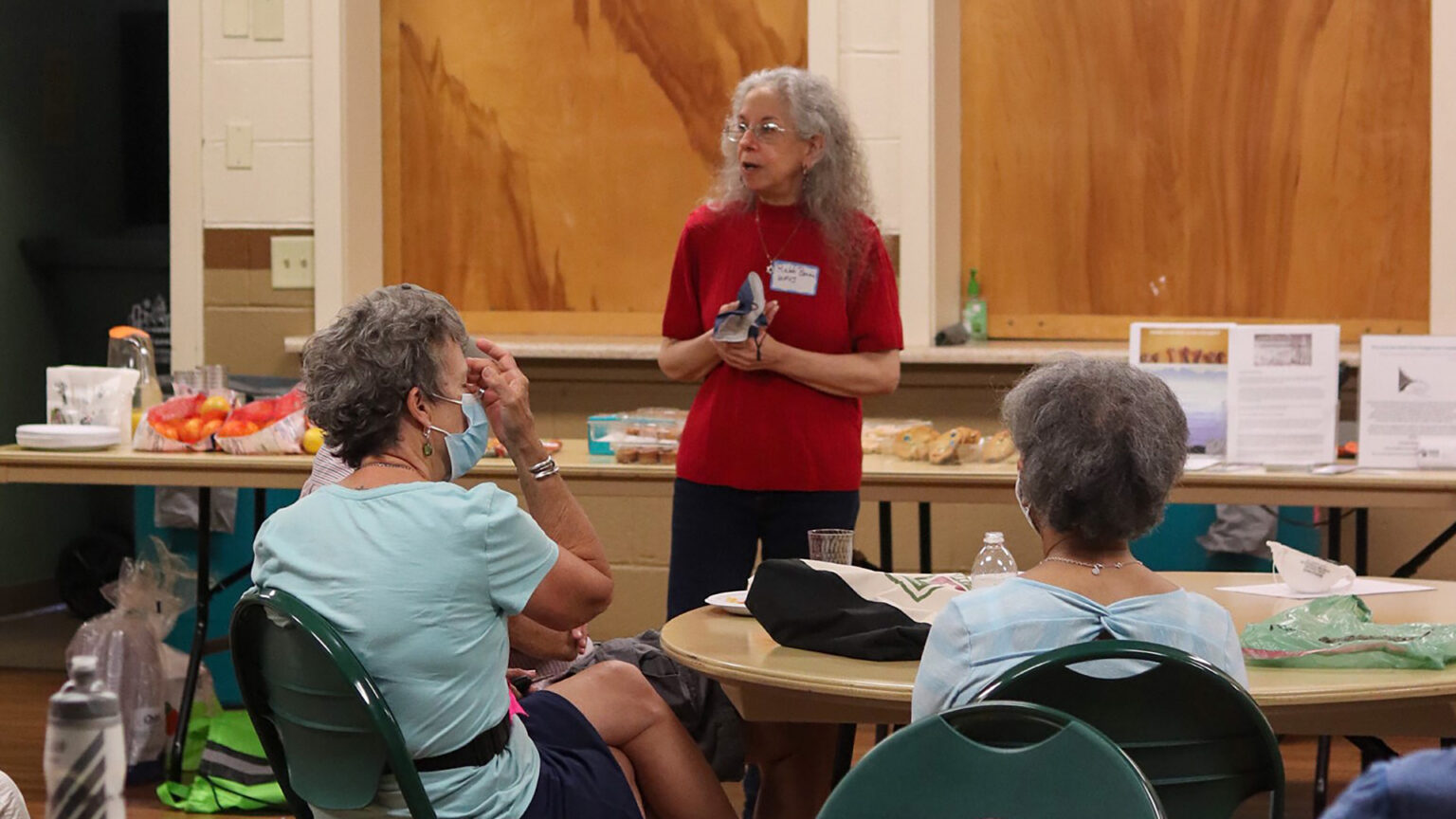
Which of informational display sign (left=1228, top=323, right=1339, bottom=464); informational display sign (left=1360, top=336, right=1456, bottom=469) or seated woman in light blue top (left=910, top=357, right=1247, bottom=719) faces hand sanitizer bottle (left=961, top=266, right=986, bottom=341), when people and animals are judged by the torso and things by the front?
the seated woman in light blue top

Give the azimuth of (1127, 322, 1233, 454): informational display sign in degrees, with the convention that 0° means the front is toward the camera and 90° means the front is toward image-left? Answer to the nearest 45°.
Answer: approximately 0°

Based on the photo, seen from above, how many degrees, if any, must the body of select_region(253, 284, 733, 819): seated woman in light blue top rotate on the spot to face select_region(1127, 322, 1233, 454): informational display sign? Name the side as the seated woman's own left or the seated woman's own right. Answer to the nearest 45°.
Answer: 0° — they already face it

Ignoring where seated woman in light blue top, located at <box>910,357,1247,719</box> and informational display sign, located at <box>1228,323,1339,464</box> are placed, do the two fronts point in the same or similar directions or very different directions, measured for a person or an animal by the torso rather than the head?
very different directions

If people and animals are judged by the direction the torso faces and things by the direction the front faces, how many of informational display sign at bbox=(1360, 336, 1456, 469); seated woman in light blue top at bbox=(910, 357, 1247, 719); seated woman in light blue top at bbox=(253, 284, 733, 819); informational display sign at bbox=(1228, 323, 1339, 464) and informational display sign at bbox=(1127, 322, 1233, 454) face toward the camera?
3

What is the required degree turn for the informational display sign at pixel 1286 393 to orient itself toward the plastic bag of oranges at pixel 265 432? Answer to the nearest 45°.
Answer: approximately 90° to its right

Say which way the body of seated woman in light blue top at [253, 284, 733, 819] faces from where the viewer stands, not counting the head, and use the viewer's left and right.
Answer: facing away from the viewer and to the right of the viewer

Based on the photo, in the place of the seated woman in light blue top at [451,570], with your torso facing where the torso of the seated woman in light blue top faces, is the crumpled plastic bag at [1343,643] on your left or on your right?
on your right

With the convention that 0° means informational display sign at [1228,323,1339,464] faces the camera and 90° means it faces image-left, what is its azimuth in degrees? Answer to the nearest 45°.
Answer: approximately 0°

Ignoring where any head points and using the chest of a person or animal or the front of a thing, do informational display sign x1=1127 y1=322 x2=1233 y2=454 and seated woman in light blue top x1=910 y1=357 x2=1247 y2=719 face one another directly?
yes

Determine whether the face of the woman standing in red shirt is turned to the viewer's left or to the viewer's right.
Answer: to the viewer's left

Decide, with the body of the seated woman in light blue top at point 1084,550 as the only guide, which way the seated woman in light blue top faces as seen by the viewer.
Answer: away from the camera

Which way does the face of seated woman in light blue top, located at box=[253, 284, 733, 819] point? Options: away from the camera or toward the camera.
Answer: away from the camera
